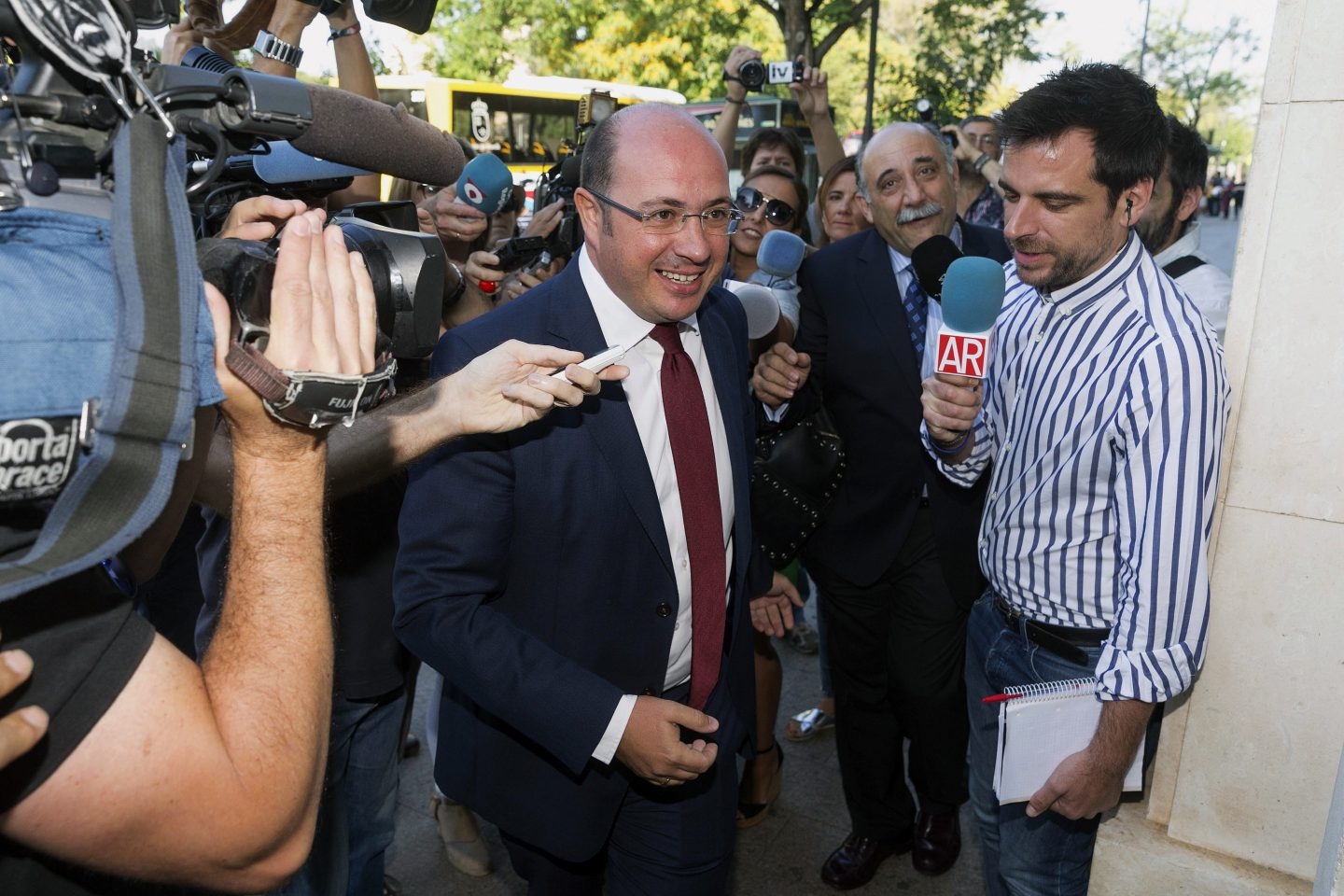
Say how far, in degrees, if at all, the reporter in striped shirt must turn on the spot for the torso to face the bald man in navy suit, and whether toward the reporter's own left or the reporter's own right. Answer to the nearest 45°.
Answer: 0° — they already face them

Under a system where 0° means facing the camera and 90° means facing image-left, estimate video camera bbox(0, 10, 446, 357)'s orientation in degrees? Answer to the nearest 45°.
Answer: approximately 270°

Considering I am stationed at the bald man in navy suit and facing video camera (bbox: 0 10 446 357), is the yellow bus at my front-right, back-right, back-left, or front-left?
back-right

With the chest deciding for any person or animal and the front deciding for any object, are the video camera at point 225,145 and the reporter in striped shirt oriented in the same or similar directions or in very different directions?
very different directions

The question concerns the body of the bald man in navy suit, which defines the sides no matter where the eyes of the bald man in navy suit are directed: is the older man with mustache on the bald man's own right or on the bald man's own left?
on the bald man's own left

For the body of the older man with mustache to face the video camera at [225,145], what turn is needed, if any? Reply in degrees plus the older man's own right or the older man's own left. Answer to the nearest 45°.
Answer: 0° — they already face it

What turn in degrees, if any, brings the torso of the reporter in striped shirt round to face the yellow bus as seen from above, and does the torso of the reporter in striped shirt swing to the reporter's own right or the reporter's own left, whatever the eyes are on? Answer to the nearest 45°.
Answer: approximately 90° to the reporter's own right

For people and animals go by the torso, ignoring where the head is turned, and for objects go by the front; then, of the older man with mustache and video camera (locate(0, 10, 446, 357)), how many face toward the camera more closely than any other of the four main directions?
1
